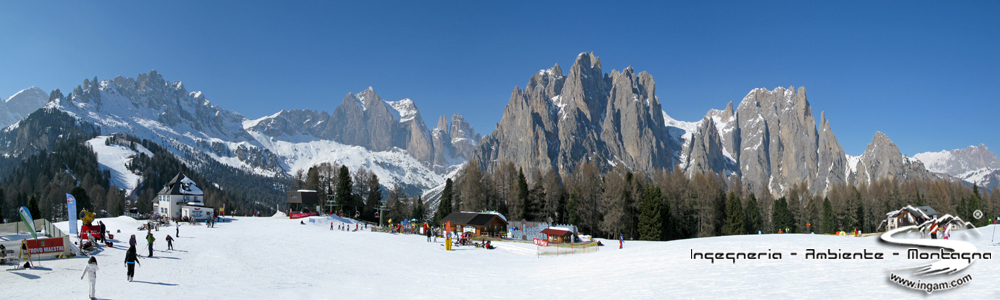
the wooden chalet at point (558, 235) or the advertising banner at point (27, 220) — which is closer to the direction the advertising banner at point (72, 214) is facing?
the advertising banner

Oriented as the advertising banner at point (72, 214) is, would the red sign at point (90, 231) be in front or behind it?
in front

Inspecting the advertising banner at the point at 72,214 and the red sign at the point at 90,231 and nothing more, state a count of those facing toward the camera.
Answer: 2

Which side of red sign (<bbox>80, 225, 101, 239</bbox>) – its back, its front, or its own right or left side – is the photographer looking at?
front

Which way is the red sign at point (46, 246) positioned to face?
toward the camera

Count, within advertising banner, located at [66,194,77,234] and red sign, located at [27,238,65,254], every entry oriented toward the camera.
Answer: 2

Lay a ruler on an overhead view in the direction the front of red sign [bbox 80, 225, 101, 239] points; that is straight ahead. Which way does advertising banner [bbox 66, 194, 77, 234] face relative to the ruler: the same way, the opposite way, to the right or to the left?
the same way

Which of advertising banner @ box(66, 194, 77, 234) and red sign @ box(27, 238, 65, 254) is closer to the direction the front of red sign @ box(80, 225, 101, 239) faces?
the red sign
